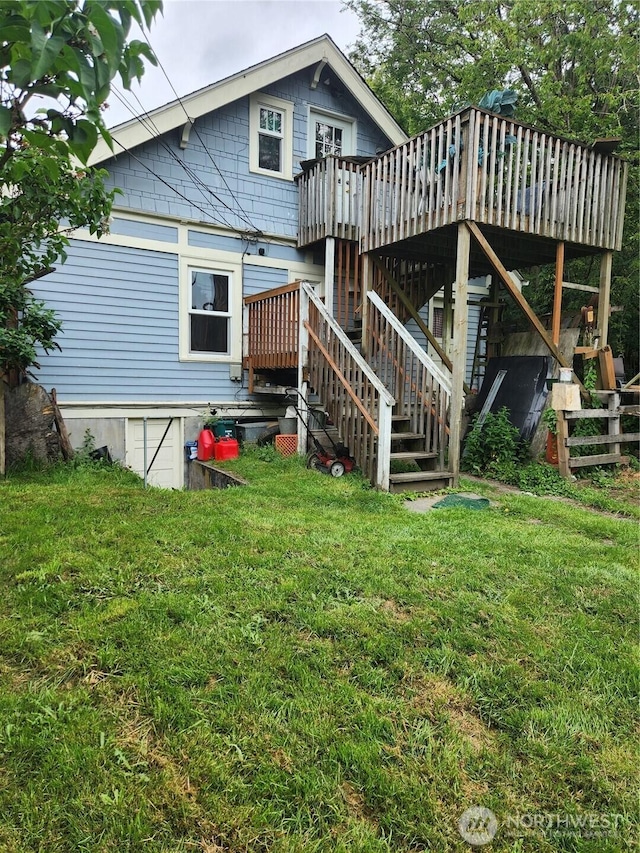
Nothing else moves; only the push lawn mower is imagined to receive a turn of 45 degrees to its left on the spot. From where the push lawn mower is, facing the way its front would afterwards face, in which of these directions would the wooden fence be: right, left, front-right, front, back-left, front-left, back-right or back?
front

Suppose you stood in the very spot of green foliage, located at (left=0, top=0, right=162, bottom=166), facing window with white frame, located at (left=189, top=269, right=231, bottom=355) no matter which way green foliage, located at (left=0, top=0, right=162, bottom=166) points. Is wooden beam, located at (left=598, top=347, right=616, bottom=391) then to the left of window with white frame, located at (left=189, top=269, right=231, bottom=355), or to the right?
right

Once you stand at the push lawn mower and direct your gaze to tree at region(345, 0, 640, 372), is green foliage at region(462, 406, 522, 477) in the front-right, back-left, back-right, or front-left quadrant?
front-right

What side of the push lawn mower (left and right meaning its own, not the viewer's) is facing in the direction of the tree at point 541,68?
left

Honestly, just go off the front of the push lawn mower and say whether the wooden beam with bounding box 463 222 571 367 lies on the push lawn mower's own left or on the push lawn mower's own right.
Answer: on the push lawn mower's own left

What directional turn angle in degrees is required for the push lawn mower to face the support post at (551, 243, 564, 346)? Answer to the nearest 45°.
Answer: approximately 45° to its left

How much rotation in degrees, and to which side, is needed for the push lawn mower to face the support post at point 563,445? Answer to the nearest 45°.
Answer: approximately 45° to its left

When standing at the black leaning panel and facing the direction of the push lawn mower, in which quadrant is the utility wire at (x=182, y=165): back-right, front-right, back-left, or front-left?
front-right

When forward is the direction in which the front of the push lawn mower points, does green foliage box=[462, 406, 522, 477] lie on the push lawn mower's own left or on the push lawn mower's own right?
on the push lawn mower's own left

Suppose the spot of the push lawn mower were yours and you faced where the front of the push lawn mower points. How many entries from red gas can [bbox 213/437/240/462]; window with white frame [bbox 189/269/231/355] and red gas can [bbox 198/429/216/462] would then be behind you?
3

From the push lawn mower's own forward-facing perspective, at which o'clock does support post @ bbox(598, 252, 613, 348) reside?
The support post is roughly at 10 o'clock from the push lawn mower.

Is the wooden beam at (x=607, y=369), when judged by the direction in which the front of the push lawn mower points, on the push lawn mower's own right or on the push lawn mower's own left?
on the push lawn mower's own left
